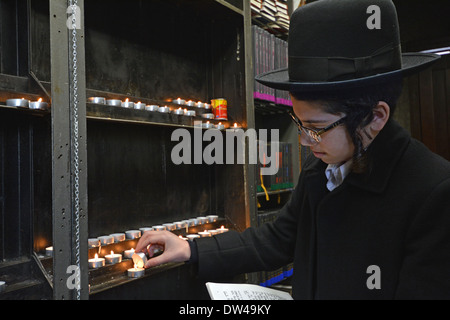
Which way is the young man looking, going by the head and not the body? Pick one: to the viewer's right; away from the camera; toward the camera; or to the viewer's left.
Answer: to the viewer's left

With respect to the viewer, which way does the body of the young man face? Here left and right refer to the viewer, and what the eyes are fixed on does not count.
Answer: facing the viewer and to the left of the viewer
